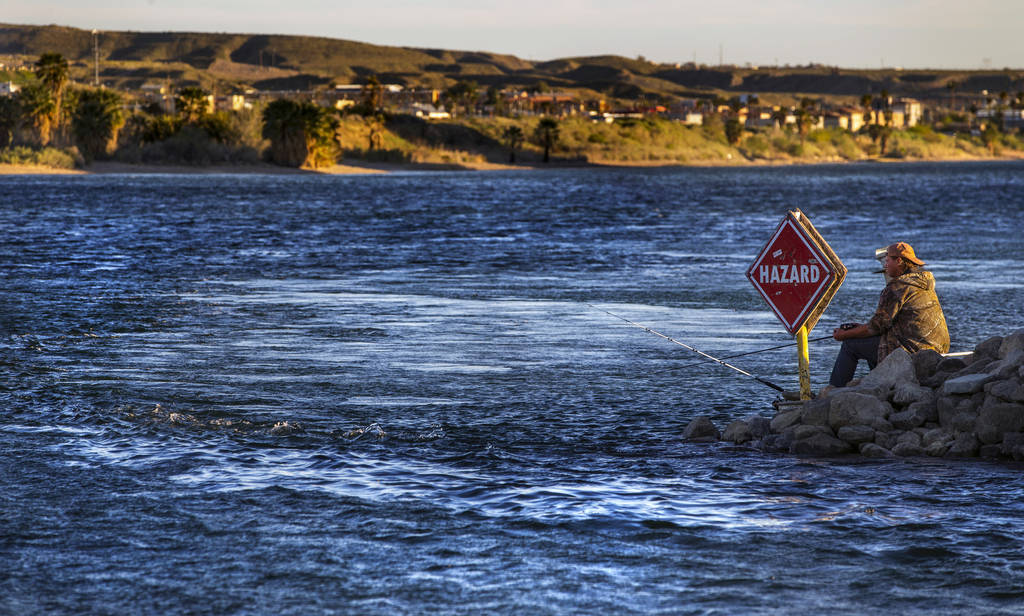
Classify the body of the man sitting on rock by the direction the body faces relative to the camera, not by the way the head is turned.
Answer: to the viewer's left

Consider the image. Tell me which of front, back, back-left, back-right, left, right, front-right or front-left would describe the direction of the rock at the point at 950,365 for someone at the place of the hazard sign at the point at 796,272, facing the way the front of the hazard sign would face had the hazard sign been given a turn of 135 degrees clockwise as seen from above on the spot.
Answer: right

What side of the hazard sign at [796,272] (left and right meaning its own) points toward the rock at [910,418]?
left

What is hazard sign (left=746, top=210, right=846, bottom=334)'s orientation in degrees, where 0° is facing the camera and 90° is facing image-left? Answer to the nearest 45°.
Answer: approximately 45°

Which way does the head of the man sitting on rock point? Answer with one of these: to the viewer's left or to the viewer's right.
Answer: to the viewer's left

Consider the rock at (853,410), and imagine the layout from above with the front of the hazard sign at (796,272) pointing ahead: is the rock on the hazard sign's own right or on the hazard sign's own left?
on the hazard sign's own left

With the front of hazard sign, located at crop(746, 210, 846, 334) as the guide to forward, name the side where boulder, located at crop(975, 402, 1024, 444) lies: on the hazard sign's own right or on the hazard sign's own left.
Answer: on the hazard sign's own left

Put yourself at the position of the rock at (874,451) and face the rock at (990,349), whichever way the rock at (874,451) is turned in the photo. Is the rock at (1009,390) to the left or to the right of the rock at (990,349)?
right
